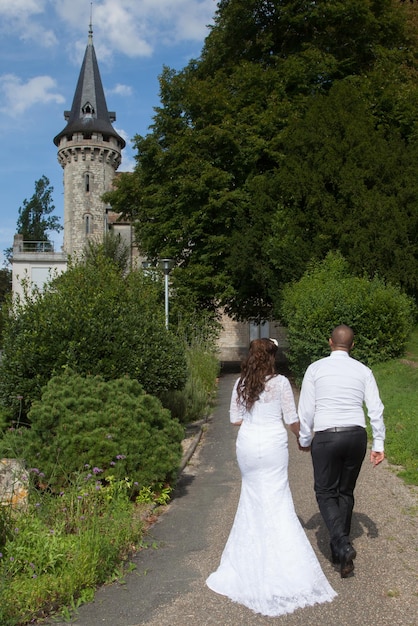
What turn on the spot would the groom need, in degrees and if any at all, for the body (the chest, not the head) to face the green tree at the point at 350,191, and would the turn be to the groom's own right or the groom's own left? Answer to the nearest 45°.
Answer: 0° — they already face it

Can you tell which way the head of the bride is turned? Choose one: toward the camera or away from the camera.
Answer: away from the camera

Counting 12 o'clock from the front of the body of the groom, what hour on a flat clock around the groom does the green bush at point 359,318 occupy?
The green bush is roughly at 12 o'clock from the groom.

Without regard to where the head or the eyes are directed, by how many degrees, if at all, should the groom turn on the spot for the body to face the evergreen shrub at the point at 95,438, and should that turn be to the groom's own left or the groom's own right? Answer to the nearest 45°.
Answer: approximately 45° to the groom's own left

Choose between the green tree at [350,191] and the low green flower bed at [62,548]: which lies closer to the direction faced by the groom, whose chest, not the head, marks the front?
the green tree

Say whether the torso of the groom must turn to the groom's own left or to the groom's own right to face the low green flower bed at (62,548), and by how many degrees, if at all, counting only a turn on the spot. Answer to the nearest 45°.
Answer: approximately 90° to the groom's own left

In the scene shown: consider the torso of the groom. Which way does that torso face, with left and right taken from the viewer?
facing away from the viewer

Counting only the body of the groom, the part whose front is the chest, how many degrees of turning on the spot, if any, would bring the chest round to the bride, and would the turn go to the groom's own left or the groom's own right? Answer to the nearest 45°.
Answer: approximately 135° to the groom's own left

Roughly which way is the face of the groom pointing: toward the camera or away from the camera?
away from the camera

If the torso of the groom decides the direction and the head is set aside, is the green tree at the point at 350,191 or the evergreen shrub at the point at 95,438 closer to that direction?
the green tree

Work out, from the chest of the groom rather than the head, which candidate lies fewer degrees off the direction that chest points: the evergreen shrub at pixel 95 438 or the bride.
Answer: the evergreen shrub

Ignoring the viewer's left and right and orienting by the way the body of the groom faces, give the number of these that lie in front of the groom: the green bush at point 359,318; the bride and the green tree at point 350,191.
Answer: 2
